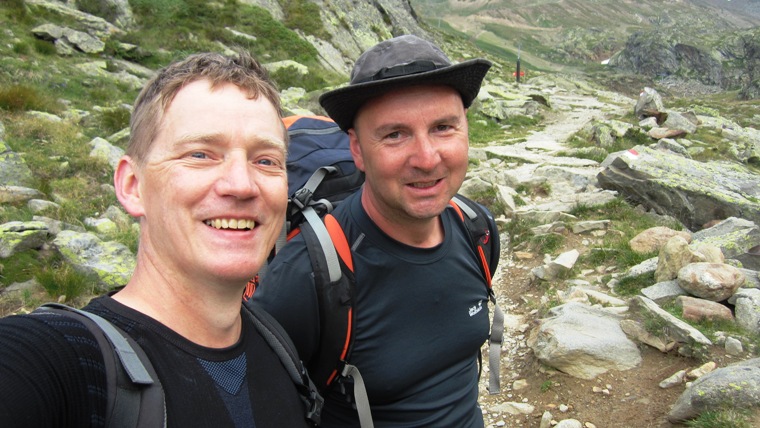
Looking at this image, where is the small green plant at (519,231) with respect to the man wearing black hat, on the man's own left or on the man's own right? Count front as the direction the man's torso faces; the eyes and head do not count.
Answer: on the man's own left

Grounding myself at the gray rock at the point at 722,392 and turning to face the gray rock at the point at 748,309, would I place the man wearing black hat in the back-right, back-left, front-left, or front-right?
back-left

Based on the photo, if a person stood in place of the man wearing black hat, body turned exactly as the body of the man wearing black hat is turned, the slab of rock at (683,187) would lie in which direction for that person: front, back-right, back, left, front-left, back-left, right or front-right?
left

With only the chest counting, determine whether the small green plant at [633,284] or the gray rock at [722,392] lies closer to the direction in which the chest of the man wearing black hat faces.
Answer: the gray rock

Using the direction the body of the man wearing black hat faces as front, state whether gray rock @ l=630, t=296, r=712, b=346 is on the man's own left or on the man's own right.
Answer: on the man's own left

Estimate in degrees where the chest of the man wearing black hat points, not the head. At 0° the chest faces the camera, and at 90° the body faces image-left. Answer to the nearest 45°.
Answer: approximately 315°

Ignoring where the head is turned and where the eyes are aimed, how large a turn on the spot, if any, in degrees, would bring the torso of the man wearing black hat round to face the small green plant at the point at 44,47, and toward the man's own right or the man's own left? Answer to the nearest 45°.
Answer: approximately 180°

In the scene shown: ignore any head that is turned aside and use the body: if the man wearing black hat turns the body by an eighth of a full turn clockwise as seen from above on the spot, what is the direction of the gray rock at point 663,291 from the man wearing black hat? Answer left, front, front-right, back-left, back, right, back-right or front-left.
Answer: back-left

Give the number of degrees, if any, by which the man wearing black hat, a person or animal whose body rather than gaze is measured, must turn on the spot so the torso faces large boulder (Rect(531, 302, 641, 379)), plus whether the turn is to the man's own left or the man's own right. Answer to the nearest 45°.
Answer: approximately 90° to the man's own left

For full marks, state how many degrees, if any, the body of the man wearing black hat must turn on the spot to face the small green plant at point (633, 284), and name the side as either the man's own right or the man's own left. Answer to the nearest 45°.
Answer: approximately 90° to the man's own left
